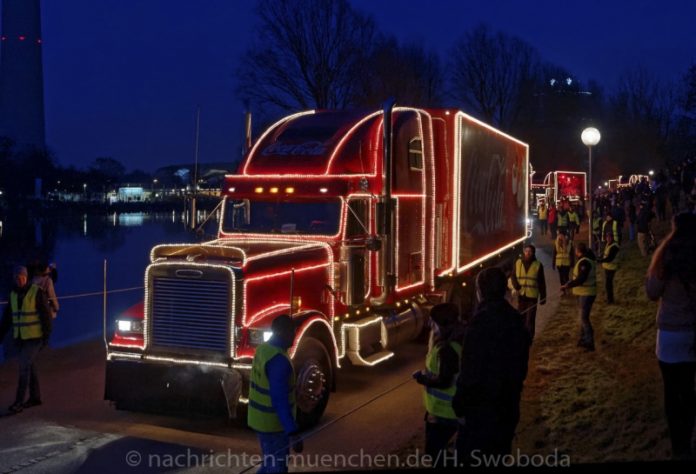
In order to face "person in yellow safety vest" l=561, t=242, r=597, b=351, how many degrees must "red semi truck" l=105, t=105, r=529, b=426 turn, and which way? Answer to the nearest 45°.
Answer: approximately 135° to its left

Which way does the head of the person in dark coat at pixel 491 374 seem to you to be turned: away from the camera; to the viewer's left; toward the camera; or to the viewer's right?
away from the camera

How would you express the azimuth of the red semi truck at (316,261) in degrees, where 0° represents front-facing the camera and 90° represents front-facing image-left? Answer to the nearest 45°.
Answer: approximately 45°

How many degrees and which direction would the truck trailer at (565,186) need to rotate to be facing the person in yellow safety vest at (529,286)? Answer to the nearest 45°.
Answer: approximately 45° to its left

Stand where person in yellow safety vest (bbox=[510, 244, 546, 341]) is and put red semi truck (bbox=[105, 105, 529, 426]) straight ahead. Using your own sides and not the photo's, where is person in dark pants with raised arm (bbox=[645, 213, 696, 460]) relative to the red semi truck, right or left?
left

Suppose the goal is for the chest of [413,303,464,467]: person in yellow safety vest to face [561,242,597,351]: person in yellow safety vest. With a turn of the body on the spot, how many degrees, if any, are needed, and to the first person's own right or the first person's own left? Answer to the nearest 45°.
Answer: approximately 90° to the first person's own right

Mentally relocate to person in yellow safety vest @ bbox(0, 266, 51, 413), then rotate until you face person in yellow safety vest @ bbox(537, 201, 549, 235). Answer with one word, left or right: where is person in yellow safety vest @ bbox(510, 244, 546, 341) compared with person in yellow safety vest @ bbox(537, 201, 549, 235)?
right

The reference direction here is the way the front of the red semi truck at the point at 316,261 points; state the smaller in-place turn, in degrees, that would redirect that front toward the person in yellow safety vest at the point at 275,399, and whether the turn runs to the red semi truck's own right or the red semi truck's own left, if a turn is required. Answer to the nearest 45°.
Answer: approximately 45° to the red semi truck's own left
